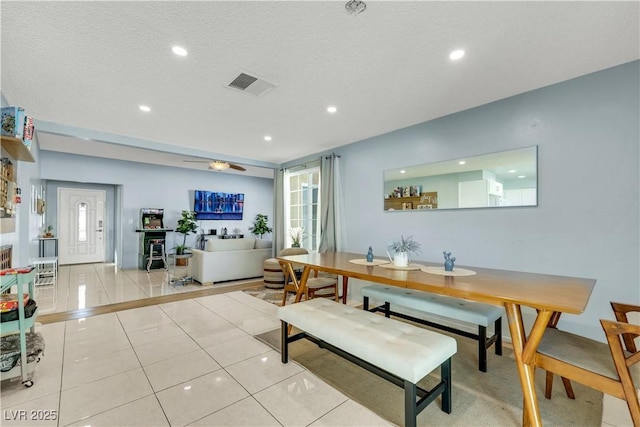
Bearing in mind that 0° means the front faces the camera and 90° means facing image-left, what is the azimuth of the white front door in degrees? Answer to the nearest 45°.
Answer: approximately 0°

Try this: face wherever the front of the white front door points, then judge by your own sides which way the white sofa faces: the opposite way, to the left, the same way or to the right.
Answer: the opposite way

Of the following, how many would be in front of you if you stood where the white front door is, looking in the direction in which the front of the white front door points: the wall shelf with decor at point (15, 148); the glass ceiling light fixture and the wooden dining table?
3

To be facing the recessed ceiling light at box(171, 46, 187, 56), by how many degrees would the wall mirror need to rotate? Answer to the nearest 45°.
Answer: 0° — it already faces it

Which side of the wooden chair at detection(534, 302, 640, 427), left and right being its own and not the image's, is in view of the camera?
left

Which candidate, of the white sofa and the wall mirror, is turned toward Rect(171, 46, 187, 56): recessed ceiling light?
the wall mirror

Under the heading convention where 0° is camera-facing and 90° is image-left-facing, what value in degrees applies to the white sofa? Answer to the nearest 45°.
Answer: approximately 135°

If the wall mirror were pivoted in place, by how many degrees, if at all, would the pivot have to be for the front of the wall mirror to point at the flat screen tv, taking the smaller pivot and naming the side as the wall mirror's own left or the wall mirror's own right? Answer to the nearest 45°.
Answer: approximately 45° to the wall mirror's own right
